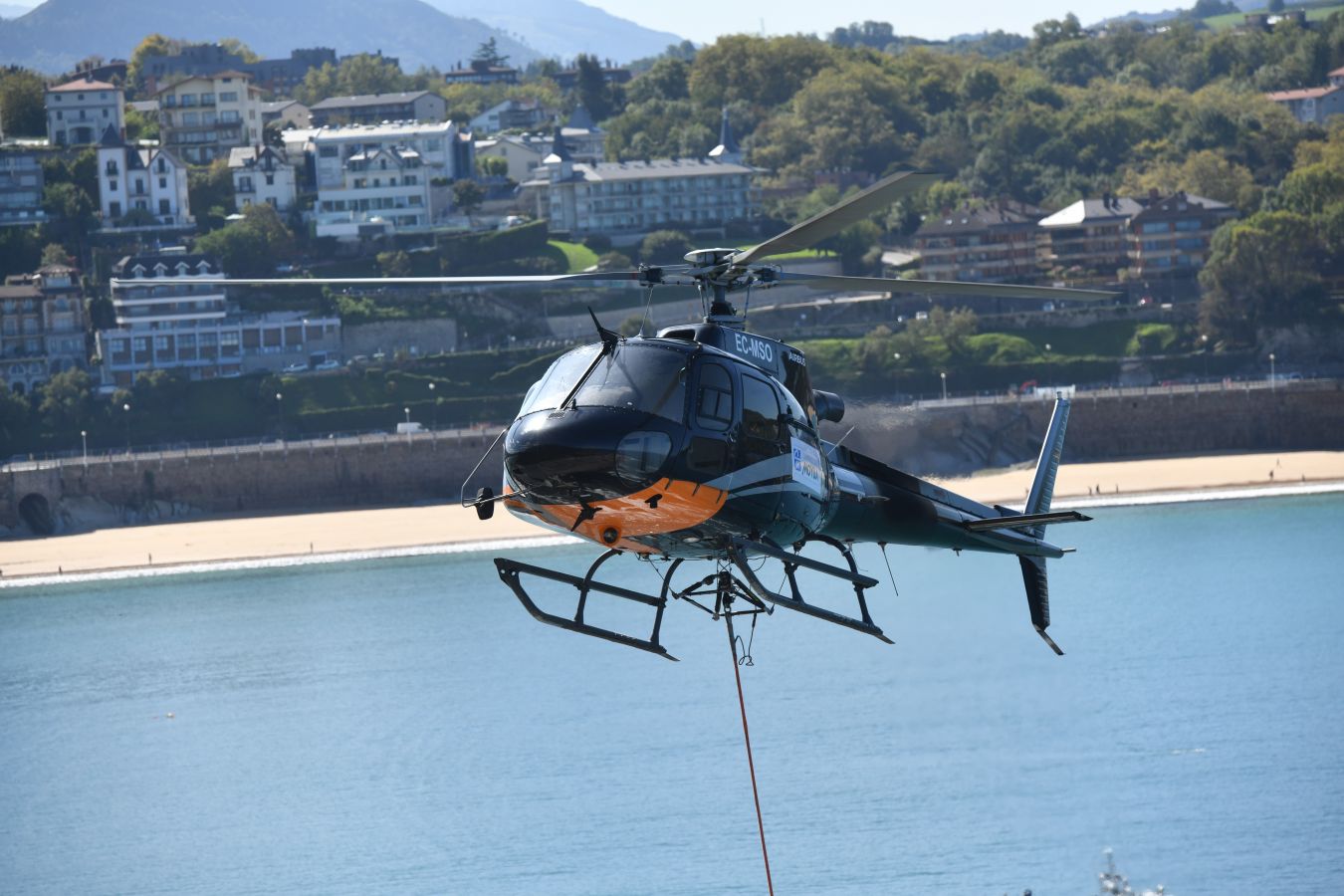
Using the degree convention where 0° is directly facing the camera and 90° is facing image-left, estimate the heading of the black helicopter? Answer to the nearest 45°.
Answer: approximately 45°
